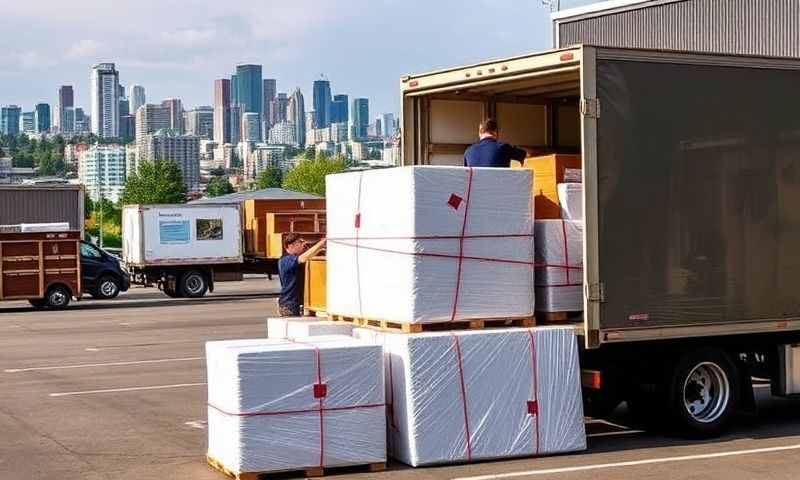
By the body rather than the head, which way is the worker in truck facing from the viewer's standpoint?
away from the camera

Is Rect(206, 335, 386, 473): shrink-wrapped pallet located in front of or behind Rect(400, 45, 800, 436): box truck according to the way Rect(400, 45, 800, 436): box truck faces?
behind

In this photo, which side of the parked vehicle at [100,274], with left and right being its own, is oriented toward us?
right

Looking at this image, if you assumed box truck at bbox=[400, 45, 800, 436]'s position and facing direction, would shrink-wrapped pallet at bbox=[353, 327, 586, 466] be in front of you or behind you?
behind

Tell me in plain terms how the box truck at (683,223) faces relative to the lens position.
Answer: facing away from the viewer and to the right of the viewer

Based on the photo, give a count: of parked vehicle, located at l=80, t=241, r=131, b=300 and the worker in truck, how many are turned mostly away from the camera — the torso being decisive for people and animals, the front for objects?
1

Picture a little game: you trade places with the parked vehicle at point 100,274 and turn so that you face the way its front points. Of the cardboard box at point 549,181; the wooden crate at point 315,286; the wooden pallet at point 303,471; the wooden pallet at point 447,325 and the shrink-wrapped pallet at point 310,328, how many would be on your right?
5

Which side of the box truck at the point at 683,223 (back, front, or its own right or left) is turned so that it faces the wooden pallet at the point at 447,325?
back

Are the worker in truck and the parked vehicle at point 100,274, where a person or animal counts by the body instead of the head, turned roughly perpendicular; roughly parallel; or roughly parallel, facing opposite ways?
roughly perpendicular

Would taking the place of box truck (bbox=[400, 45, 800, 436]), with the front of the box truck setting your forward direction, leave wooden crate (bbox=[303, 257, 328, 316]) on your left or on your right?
on your left
